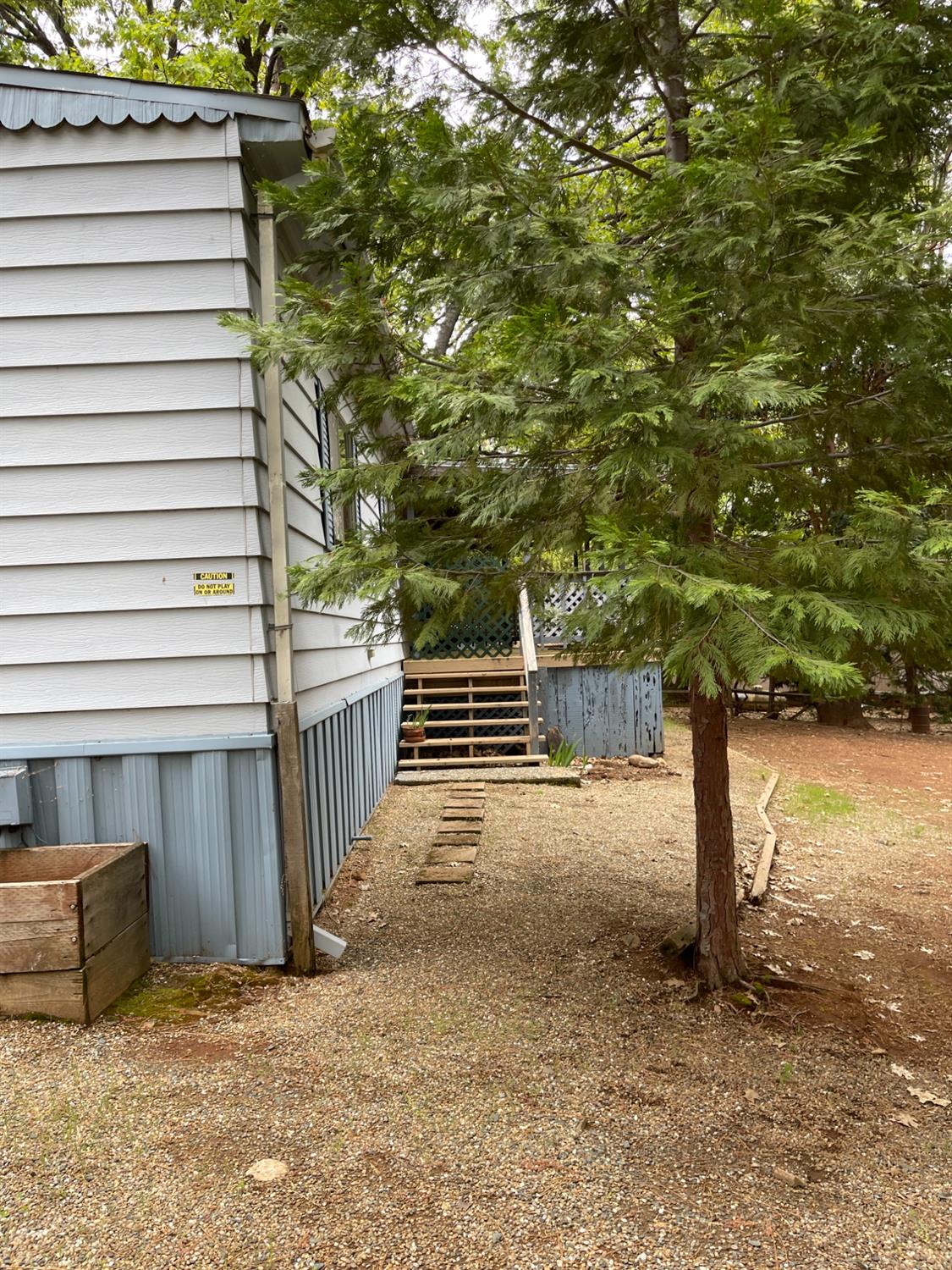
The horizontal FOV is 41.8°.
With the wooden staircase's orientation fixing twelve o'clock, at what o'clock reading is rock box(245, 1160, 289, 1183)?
The rock is roughly at 12 o'clock from the wooden staircase.

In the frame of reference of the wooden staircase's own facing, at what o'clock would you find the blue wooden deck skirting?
The blue wooden deck skirting is roughly at 9 o'clock from the wooden staircase.

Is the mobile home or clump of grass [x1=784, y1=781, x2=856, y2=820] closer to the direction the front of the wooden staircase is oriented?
the mobile home

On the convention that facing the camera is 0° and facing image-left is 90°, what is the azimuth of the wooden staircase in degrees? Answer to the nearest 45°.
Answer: approximately 0°

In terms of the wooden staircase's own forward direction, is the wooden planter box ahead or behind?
ahead

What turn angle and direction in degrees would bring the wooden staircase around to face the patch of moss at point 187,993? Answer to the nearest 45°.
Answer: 0° — it already faces it

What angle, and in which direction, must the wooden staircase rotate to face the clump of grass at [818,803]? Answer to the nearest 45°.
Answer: approximately 45° to its left

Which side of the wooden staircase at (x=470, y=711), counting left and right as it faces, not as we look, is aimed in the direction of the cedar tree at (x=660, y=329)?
front

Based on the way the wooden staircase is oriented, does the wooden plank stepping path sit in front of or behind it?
in front
